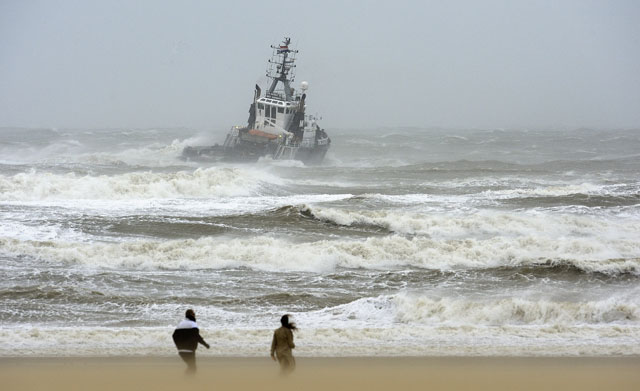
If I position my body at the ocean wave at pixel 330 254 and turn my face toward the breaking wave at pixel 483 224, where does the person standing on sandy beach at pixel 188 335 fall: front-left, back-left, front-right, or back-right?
back-right

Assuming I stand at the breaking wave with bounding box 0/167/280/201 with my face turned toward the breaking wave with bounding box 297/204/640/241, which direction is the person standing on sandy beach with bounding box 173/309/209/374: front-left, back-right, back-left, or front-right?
front-right

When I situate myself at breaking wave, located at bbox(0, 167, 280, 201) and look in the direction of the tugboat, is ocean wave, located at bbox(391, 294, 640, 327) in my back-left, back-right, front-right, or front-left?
back-right

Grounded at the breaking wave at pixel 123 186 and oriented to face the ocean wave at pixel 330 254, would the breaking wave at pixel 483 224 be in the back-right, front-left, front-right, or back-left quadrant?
front-left

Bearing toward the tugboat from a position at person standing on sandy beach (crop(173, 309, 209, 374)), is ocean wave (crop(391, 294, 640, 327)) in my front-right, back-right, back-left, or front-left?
front-right

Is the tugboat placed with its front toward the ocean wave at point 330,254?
no

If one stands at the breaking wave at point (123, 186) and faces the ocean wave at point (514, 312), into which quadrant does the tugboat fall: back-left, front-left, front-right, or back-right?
back-left

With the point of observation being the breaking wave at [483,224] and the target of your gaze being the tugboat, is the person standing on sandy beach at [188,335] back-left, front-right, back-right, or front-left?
back-left
